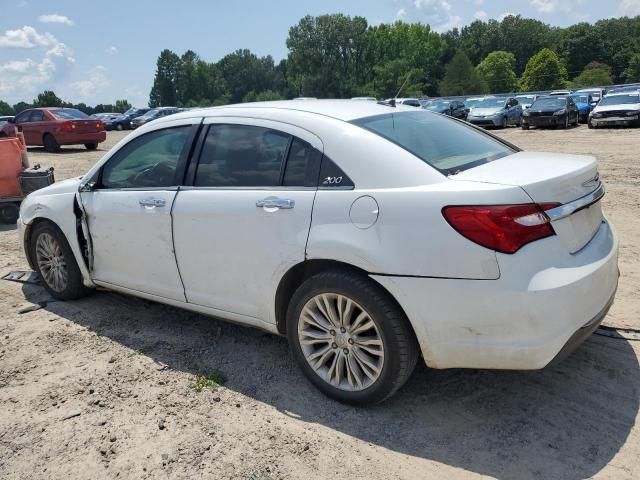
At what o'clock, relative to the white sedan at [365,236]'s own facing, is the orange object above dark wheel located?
The orange object above dark wheel is roughly at 12 o'clock from the white sedan.

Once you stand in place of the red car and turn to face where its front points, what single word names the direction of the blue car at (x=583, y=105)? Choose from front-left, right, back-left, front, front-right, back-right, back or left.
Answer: back-right

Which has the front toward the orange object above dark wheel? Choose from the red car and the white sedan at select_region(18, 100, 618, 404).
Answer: the white sedan

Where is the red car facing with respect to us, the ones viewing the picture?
facing away from the viewer and to the left of the viewer

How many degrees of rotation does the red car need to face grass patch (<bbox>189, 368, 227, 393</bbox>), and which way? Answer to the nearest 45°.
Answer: approximately 135° to its left

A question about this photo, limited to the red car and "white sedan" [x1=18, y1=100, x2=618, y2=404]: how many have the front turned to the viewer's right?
0

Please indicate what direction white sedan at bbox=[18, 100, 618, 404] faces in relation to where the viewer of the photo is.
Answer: facing away from the viewer and to the left of the viewer

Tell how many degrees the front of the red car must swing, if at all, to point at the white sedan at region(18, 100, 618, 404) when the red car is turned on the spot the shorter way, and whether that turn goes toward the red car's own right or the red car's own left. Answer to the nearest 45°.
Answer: approximately 135° to the red car's own left

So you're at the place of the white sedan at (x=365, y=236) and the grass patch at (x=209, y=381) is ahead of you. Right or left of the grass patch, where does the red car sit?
right
